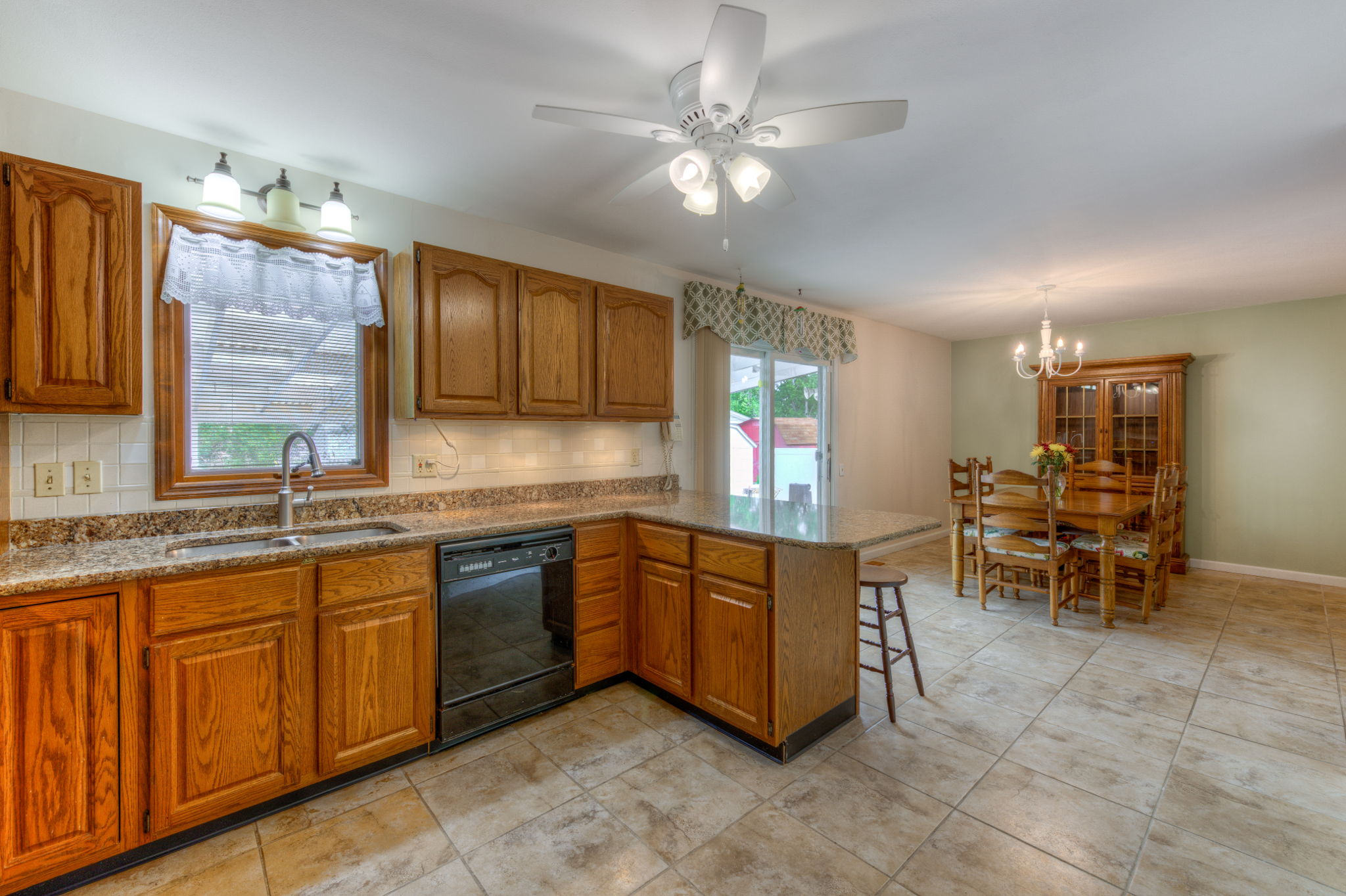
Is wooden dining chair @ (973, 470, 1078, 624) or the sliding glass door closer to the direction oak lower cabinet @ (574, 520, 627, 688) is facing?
the wooden dining chair

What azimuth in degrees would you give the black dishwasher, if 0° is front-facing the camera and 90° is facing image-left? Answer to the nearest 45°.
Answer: approximately 315°

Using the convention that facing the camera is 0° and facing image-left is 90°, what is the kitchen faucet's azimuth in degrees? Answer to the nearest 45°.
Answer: approximately 315°

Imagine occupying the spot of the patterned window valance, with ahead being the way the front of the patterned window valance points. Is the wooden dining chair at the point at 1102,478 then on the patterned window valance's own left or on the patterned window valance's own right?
on the patterned window valance's own left

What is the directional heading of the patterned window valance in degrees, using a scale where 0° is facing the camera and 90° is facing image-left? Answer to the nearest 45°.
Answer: approximately 315°

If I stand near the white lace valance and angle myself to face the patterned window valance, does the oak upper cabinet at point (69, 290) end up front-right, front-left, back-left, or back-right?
back-right
